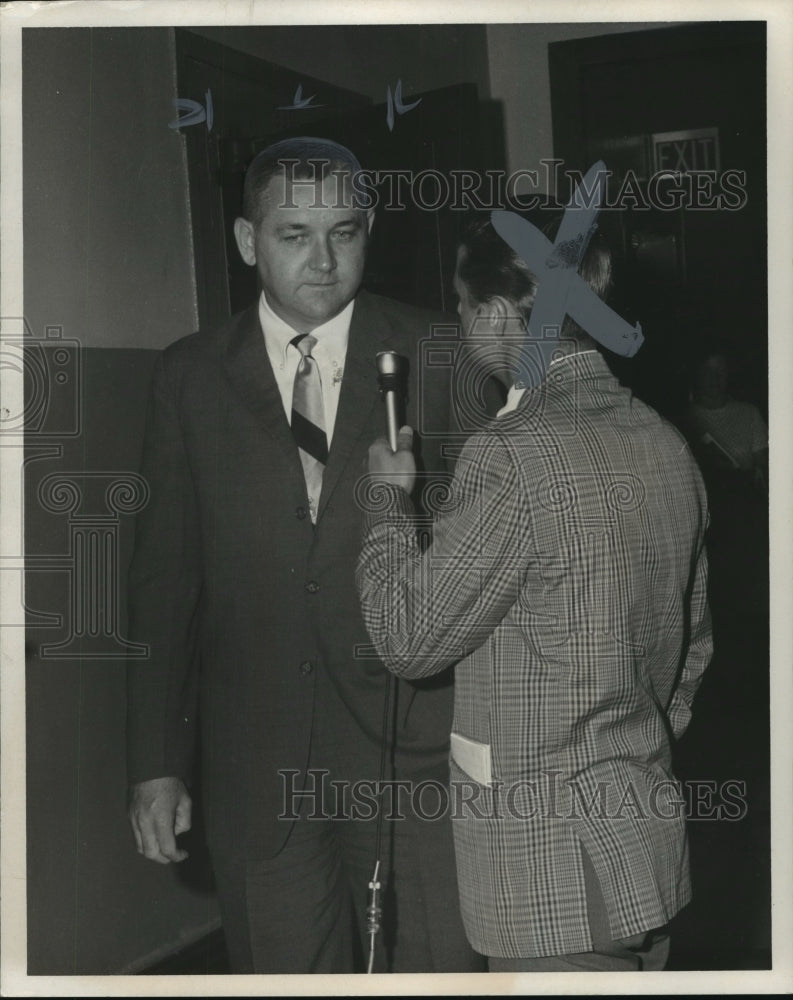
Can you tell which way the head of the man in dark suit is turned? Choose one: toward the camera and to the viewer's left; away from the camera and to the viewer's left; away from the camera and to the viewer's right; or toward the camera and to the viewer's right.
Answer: toward the camera and to the viewer's right

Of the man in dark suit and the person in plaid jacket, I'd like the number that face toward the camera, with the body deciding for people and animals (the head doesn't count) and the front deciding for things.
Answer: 1

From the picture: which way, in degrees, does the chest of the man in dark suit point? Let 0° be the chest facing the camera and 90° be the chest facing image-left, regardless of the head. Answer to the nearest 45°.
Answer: approximately 0°

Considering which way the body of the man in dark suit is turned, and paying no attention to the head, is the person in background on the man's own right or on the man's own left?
on the man's own left

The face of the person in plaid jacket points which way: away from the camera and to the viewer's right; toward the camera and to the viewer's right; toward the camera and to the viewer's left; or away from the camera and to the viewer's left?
away from the camera and to the viewer's left

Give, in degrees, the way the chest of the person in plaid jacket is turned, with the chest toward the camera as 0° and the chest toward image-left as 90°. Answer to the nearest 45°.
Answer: approximately 135°
